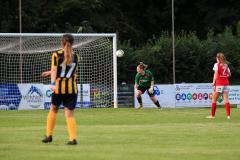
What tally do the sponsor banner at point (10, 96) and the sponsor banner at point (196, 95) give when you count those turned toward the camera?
2

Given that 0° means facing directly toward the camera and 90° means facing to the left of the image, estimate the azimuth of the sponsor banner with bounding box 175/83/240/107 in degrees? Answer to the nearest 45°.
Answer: approximately 0°

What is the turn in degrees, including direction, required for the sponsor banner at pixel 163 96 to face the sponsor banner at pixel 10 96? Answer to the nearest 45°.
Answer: approximately 90° to its right

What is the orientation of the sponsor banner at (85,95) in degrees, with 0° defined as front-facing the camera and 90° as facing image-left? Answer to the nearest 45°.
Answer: approximately 0°

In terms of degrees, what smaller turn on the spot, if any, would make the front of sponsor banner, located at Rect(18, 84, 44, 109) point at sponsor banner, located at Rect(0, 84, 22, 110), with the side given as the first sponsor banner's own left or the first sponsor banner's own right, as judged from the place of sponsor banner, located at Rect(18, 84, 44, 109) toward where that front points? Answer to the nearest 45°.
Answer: approximately 90° to the first sponsor banner's own right

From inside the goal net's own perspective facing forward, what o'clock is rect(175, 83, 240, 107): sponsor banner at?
The sponsor banner is roughly at 9 o'clock from the goal net.

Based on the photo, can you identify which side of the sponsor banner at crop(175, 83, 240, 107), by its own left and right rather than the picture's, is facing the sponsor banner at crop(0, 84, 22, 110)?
right

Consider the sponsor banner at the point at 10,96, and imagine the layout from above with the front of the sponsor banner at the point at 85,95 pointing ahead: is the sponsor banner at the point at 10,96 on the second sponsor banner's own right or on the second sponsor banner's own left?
on the second sponsor banner's own right

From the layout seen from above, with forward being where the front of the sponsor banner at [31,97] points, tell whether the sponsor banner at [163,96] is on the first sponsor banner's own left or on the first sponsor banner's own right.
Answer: on the first sponsor banner's own left

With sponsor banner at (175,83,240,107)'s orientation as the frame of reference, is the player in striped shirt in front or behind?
in front
